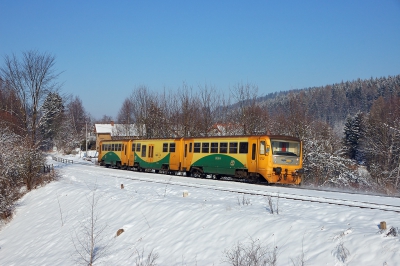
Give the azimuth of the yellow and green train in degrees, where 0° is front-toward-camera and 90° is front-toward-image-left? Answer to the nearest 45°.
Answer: approximately 315°
